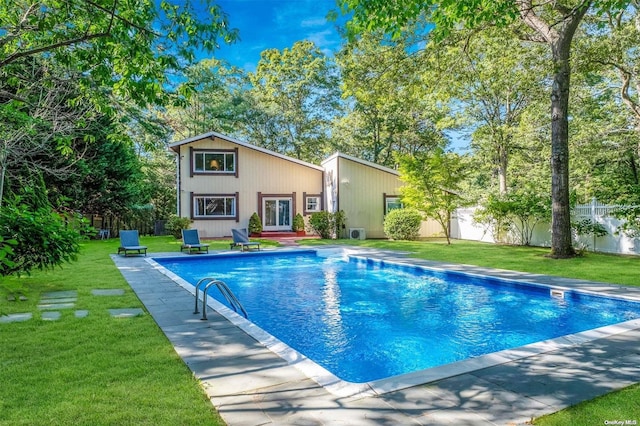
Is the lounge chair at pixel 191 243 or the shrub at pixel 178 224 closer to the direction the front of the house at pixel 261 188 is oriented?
the lounge chair

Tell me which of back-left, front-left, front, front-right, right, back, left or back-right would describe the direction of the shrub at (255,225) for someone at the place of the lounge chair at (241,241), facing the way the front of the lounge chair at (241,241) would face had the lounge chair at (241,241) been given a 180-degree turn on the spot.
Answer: front-right

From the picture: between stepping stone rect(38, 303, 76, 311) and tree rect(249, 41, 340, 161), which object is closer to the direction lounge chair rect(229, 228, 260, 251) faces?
the stepping stone

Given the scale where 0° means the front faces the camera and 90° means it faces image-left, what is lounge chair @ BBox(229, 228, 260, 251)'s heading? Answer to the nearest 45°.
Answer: approximately 315°

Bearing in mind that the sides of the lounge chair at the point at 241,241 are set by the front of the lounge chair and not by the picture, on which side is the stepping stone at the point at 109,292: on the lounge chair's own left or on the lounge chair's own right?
on the lounge chair's own right

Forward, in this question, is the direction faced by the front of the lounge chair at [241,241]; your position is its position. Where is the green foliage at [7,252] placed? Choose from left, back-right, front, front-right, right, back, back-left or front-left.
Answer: front-right

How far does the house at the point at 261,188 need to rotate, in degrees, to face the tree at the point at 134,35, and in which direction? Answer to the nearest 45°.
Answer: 0° — it already faces it

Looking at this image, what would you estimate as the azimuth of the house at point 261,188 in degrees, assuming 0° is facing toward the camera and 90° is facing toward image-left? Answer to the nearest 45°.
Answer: approximately 0°
